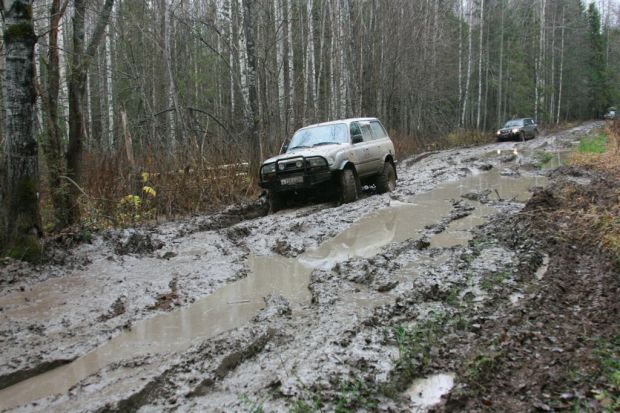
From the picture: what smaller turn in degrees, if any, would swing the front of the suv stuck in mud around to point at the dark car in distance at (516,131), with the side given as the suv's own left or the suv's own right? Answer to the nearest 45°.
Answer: approximately 180°

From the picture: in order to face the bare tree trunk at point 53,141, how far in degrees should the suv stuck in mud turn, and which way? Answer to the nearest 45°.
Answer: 0° — it already faces it

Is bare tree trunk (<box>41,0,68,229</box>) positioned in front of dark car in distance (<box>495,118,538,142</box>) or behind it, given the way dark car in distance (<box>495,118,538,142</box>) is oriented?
in front

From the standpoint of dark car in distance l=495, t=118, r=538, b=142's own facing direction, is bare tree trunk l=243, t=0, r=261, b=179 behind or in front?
in front

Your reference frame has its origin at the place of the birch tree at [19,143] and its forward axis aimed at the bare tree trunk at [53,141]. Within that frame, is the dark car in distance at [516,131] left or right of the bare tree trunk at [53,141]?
right

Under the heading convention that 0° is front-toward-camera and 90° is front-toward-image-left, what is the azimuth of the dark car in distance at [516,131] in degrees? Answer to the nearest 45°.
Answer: approximately 45°

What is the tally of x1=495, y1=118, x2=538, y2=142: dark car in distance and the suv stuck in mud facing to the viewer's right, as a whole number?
0

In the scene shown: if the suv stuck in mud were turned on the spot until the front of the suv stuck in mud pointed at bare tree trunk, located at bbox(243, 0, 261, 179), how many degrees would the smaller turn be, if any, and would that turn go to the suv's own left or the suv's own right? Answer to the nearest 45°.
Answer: approximately 90° to the suv's own right
